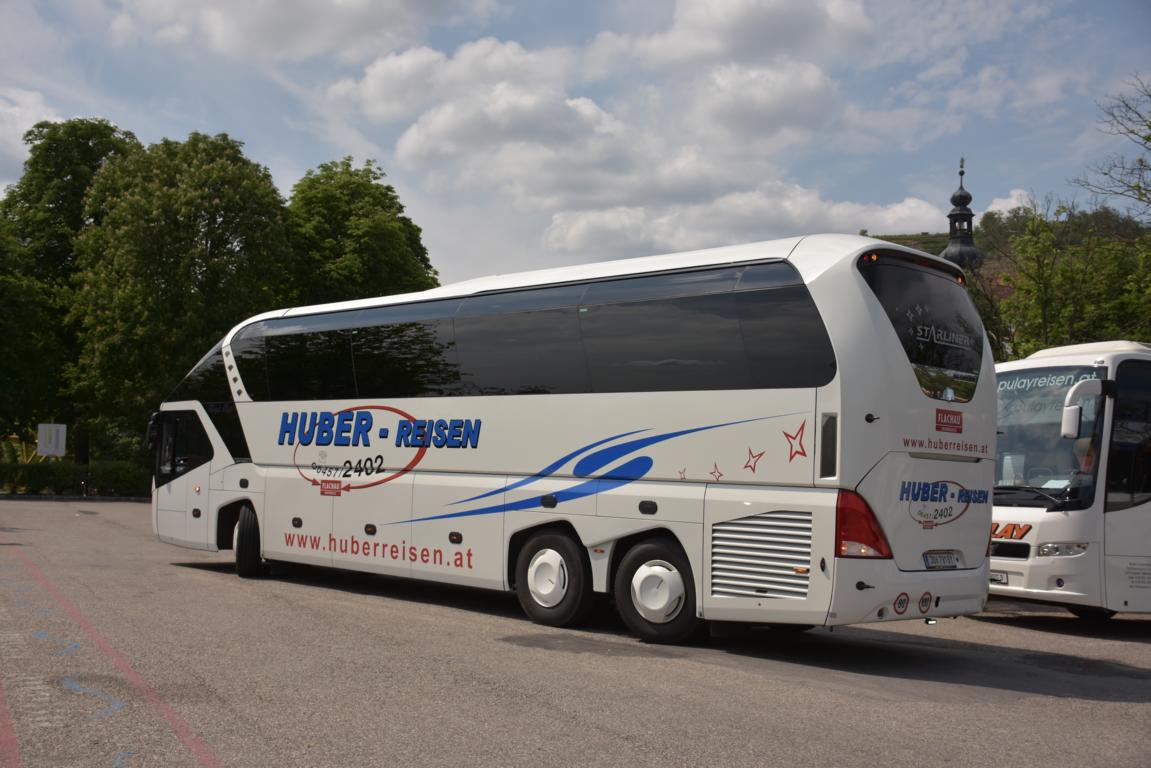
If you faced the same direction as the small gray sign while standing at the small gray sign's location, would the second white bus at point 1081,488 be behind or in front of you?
in front

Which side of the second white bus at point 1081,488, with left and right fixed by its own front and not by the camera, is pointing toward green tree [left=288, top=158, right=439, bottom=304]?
right

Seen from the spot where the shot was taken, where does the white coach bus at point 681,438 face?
facing away from the viewer and to the left of the viewer

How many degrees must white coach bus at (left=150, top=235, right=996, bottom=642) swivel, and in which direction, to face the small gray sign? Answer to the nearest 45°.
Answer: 0° — it already faces it

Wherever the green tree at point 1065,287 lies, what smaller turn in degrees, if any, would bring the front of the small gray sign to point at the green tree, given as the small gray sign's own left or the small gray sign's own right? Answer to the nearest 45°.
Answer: approximately 45° to the small gray sign's own left

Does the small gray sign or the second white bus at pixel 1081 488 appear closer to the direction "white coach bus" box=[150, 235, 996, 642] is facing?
the small gray sign

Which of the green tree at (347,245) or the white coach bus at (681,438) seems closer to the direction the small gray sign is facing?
the white coach bus

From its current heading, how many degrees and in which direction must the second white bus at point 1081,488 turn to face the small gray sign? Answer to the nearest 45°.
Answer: approximately 90° to its right

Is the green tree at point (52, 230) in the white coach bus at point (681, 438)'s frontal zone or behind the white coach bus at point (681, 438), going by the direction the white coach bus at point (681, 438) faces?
frontal zone

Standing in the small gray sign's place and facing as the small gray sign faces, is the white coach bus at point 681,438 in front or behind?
in front

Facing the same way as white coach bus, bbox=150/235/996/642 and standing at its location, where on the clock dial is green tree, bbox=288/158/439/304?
The green tree is roughly at 1 o'clock from the white coach bus.

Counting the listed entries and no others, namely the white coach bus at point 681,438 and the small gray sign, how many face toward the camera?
1
